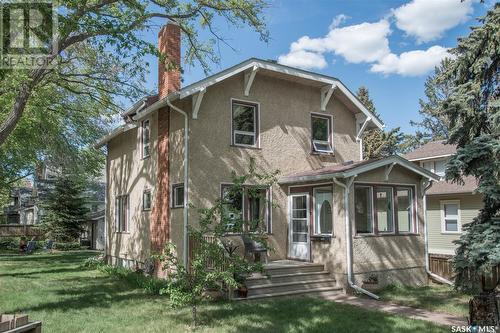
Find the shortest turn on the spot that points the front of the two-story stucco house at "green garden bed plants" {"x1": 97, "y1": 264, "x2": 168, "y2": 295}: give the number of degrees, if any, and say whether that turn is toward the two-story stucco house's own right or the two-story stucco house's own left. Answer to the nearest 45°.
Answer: approximately 135° to the two-story stucco house's own right

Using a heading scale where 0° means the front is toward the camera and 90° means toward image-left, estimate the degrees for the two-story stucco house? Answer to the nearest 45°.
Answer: approximately 315°

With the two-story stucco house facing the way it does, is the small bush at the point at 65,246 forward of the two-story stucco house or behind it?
behind

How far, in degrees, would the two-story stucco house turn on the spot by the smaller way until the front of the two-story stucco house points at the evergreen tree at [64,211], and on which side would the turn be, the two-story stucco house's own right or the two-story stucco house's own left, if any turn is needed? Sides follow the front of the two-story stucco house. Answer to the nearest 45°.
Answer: approximately 180°

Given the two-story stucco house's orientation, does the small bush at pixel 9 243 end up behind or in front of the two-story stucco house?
behind
